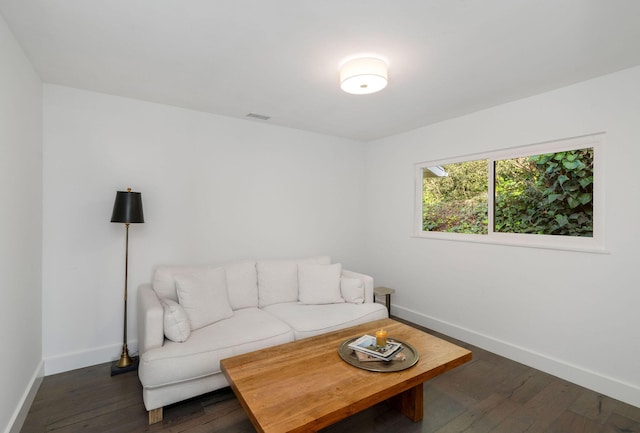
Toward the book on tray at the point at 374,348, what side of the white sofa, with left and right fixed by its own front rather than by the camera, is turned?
front

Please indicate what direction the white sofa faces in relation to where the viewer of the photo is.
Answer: facing the viewer and to the right of the viewer

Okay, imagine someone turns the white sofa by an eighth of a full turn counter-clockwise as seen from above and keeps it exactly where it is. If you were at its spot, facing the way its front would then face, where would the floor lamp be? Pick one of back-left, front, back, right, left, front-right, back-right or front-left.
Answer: back

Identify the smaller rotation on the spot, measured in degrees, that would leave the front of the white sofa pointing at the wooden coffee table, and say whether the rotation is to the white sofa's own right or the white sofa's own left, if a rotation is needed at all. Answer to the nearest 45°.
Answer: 0° — it already faces it

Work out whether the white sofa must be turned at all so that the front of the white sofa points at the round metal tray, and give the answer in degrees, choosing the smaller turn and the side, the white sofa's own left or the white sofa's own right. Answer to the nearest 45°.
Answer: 0° — it already faces it

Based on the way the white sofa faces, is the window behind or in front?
in front
